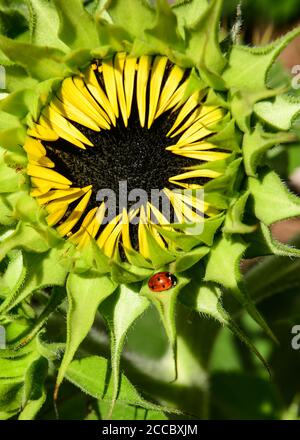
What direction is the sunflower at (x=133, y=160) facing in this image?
toward the camera

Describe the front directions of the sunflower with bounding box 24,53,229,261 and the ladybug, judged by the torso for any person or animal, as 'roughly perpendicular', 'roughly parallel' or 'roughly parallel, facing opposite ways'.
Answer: roughly perpendicular
